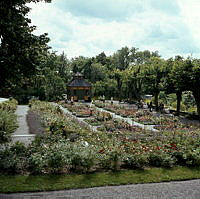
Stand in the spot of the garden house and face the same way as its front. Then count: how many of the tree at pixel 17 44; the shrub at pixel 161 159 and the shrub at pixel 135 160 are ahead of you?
3

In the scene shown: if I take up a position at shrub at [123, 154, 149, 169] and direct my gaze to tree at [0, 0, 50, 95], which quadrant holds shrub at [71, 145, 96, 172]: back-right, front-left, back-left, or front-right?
front-left

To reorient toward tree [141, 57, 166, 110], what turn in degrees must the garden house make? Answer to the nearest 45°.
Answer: approximately 45° to its left

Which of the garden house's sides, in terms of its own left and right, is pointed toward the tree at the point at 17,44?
front

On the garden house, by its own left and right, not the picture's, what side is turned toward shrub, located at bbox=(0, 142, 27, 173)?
front

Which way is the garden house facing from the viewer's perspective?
toward the camera

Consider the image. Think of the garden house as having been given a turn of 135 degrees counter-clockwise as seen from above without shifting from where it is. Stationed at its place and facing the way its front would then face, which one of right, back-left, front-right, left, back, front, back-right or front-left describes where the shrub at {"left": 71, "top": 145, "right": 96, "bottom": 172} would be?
back-right

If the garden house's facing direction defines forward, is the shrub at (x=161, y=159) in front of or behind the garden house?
in front

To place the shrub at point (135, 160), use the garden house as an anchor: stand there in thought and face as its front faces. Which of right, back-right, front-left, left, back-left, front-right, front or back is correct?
front

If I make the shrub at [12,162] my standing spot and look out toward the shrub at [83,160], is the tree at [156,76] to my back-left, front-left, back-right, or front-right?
front-left
